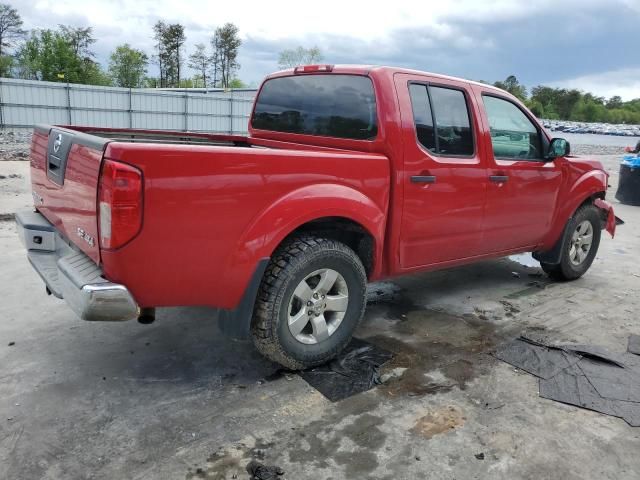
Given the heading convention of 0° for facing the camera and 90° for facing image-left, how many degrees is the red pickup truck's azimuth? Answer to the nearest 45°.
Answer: approximately 225°

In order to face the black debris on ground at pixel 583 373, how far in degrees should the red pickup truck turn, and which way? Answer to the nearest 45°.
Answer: approximately 45° to its right

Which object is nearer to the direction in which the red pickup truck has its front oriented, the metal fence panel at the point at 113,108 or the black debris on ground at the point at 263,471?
the metal fence panel

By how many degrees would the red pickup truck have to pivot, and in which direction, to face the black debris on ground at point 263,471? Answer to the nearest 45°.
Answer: approximately 135° to its right

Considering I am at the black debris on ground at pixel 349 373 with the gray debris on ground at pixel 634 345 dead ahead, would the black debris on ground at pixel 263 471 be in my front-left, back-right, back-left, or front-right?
back-right

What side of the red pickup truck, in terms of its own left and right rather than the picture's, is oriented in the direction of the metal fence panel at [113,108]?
left
